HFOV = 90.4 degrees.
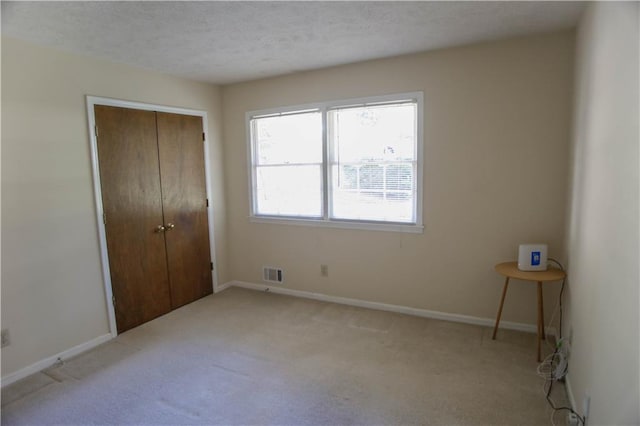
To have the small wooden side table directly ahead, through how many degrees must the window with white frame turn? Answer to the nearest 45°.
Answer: approximately 90° to its left

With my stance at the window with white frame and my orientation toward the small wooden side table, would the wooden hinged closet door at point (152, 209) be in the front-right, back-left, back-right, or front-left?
back-right

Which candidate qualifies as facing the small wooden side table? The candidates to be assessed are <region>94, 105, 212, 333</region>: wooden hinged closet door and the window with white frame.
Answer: the wooden hinged closet door

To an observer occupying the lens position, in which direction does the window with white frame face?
facing the viewer and to the left of the viewer

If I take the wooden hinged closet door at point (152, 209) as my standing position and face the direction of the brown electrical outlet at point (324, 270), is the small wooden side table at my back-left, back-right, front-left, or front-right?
front-right

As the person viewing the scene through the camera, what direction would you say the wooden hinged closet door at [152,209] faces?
facing the viewer and to the right of the viewer

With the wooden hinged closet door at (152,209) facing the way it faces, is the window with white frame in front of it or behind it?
in front

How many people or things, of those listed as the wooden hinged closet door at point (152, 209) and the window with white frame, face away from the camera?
0

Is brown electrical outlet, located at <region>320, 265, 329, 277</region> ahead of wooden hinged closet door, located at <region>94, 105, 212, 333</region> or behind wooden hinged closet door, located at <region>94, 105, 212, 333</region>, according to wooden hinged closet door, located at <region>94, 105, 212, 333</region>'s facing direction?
ahead

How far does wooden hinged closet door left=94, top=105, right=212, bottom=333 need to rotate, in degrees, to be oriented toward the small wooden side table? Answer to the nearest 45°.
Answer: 0° — it already faces it
